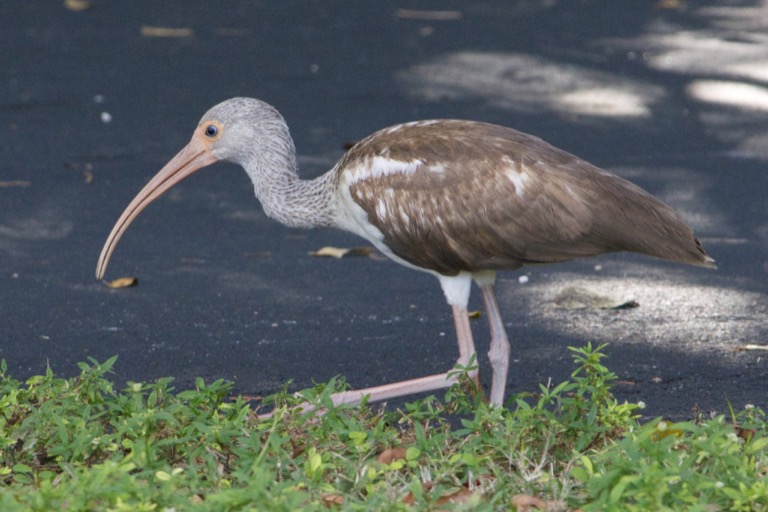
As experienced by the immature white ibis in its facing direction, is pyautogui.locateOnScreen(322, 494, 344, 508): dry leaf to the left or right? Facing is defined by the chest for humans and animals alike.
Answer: on its left

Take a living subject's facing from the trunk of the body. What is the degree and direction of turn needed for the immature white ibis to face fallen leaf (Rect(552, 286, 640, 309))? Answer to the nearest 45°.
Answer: approximately 135° to its right

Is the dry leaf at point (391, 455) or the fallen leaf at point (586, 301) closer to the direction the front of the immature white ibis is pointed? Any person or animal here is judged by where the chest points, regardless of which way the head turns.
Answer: the dry leaf

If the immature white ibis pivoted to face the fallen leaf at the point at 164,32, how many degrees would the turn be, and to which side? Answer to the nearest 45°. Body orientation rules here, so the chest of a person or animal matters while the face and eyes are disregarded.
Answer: approximately 90° to its right

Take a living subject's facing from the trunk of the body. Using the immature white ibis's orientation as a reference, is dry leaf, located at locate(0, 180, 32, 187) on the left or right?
on its right

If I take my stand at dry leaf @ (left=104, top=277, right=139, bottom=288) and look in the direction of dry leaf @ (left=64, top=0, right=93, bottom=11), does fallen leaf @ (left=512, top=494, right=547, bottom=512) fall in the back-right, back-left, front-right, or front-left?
back-right

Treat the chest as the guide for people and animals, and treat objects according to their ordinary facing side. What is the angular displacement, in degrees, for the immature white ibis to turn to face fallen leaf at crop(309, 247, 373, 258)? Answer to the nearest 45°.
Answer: approximately 90° to its right

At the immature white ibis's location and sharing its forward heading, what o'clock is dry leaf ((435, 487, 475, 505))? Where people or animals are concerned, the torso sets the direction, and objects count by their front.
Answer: The dry leaf is roughly at 9 o'clock from the immature white ibis.

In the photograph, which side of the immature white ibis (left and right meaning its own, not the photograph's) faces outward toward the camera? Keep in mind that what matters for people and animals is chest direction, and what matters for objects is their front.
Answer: left

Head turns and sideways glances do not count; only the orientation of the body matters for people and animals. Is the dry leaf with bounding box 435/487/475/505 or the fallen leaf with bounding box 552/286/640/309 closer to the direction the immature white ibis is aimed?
the dry leaf

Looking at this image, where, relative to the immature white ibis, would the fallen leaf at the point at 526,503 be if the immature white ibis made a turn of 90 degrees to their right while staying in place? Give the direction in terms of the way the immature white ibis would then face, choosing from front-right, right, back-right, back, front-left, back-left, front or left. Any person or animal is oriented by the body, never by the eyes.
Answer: back

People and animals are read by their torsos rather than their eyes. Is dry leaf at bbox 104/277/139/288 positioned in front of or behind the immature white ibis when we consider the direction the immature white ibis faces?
in front
